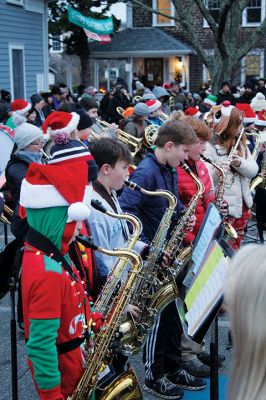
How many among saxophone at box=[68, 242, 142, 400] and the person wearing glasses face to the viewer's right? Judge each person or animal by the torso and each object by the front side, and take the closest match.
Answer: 2

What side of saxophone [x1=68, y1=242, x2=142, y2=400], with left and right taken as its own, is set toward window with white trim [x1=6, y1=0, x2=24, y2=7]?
left

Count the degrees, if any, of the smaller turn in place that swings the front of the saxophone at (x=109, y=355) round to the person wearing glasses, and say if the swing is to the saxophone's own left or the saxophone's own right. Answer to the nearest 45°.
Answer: approximately 90° to the saxophone's own left

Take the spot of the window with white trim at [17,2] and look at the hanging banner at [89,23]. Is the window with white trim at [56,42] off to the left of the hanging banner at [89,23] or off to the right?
left

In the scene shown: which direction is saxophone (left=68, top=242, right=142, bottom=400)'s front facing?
to the viewer's right

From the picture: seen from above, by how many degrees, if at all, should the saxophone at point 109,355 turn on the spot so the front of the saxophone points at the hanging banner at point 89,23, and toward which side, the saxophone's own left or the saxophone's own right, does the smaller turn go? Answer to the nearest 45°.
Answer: approximately 90° to the saxophone's own left

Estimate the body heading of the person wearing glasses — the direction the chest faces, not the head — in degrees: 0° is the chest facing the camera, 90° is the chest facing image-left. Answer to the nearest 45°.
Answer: approximately 270°

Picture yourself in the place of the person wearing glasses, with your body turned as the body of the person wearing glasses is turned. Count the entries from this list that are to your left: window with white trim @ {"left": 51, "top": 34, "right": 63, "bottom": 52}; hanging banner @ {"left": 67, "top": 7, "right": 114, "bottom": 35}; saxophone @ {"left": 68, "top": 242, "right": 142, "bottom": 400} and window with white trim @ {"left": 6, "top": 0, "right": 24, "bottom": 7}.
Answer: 3
